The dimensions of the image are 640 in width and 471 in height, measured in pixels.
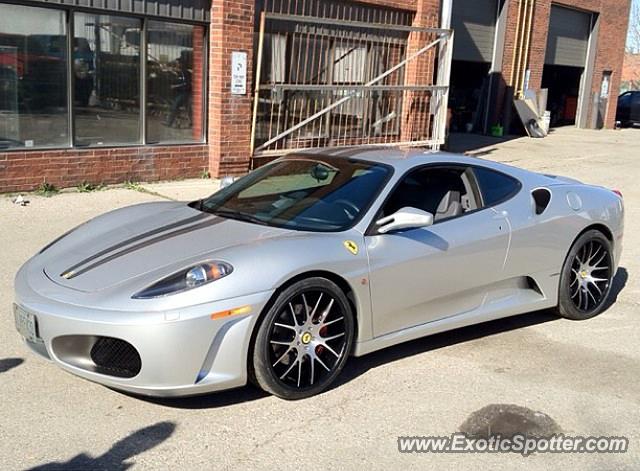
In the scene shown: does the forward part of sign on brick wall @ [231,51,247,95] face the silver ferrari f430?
yes

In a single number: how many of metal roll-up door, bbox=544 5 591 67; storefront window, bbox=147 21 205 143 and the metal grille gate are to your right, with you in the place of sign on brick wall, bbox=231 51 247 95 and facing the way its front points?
1

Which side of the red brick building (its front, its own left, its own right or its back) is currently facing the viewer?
front

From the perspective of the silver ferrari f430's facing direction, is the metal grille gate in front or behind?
behind

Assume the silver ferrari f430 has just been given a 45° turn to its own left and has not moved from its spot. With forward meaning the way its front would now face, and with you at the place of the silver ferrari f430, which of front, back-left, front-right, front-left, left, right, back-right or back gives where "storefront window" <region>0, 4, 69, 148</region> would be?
back-right

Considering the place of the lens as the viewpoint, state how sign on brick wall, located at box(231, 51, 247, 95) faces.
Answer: facing the viewer

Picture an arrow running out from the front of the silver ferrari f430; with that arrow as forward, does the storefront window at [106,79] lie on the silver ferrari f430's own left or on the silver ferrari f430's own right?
on the silver ferrari f430's own right

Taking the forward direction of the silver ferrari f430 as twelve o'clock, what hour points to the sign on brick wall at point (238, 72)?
The sign on brick wall is roughly at 4 o'clock from the silver ferrari f430.

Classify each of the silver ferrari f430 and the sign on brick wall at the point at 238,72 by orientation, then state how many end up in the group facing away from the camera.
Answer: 0

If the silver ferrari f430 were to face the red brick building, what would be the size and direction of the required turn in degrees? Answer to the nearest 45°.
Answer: approximately 135° to its right

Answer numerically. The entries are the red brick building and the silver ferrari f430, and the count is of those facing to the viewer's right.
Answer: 0

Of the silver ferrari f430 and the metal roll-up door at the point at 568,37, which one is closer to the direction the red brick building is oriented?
the silver ferrari f430

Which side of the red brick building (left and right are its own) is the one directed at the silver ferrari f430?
front
